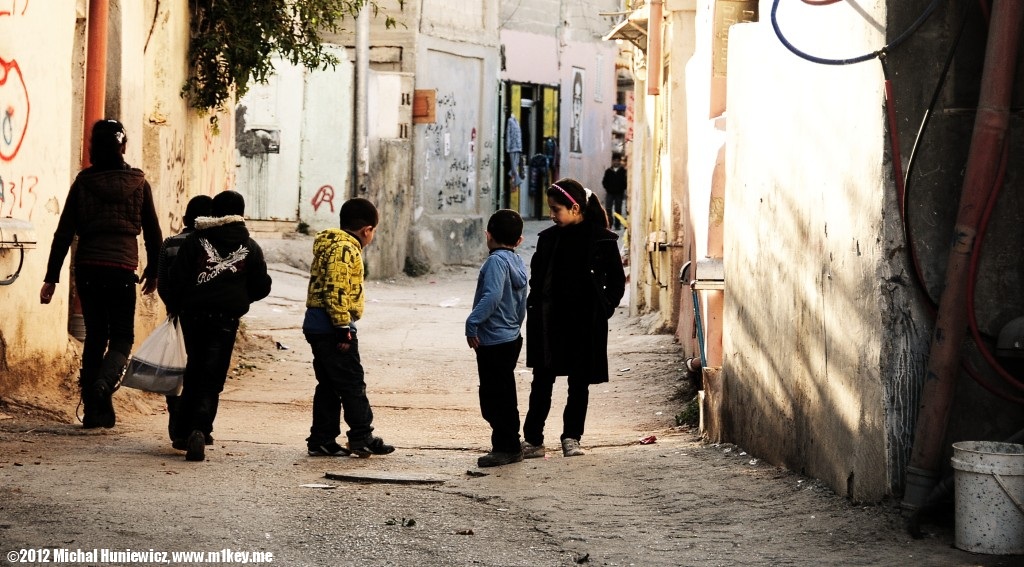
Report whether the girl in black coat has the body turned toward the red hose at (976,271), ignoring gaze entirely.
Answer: no

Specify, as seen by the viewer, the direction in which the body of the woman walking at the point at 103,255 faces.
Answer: away from the camera

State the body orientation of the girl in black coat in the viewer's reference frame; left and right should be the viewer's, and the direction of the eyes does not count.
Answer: facing the viewer and to the left of the viewer

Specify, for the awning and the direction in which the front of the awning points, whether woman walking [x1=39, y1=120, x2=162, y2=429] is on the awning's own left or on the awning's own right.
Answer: on the awning's own left

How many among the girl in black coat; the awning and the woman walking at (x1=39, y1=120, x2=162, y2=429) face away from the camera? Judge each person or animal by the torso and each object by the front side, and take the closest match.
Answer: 1

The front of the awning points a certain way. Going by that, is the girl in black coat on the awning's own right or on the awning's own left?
on the awning's own left

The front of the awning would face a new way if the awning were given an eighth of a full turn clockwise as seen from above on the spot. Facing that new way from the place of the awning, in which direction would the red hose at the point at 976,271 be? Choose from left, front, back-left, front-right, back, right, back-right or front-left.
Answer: back-left

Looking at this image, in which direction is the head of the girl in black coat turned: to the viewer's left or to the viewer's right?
to the viewer's left

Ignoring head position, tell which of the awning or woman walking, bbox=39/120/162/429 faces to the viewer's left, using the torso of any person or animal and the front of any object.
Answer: the awning

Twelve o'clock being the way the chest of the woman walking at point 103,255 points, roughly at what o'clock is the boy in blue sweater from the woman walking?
The boy in blue sweater is roughly at 4 o'clock from the woman walking.

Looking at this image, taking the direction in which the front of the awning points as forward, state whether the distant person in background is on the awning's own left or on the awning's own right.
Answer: on the awning's own right

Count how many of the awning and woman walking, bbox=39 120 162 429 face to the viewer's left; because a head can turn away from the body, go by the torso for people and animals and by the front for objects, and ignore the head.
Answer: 1

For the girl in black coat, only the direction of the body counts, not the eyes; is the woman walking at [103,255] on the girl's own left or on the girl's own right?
on the girl's own right

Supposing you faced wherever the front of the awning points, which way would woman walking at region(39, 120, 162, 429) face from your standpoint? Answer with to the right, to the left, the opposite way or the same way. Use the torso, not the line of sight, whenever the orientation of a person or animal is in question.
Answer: to the right

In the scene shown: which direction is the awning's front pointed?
to the viewer's left

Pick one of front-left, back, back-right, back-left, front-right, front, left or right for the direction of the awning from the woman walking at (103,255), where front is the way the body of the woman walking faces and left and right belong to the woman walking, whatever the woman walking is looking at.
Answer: front-right

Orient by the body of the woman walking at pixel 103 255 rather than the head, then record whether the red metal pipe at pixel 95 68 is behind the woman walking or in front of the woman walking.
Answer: in front
